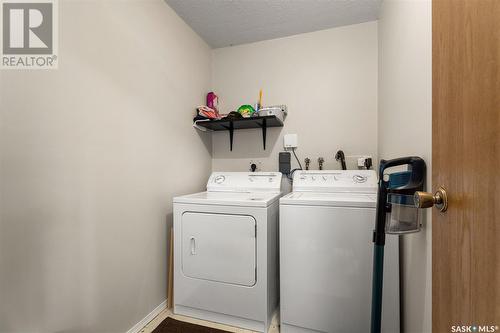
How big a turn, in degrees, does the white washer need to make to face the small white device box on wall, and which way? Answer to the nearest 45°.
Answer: approximately 135° to its right

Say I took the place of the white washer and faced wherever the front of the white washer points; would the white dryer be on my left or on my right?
on my right

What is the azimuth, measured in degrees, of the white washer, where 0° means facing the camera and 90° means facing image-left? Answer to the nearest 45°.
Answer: approximately 0°

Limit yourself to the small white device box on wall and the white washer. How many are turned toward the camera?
2

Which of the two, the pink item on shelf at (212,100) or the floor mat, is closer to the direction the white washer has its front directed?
the floor mat

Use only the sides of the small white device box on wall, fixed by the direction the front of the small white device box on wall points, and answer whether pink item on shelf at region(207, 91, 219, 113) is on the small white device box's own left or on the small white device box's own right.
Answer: on the small white device box's own right

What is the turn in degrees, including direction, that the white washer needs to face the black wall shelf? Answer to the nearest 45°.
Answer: approximately 135° to its right

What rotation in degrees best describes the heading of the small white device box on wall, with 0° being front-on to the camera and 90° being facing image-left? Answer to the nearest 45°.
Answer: approximately 0°

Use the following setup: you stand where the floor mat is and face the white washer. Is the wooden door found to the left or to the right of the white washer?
right
